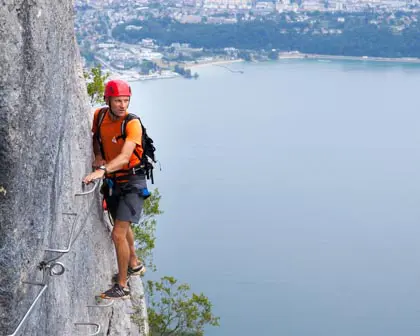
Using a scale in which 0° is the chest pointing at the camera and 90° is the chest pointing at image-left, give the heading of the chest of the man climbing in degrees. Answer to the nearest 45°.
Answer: approximately 45°
